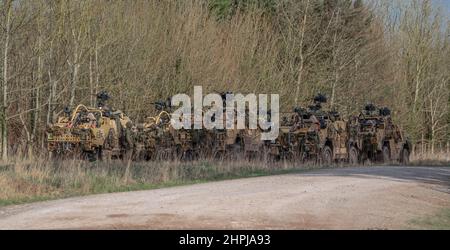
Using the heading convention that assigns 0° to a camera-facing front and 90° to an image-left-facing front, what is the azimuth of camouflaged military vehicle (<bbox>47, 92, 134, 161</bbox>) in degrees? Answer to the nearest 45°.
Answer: approximately 45°

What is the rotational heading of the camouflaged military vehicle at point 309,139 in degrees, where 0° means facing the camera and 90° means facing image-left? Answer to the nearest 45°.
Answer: approximately 45°

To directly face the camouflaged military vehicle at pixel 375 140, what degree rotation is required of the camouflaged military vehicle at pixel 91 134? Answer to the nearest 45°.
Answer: approximately 135° to its left

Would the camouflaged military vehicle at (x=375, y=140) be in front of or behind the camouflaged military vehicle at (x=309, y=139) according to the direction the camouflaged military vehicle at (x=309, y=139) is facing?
behind

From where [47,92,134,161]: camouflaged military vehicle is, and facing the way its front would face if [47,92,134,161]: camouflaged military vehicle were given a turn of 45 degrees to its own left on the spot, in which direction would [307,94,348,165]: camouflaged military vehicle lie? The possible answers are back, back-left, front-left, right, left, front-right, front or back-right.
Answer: left

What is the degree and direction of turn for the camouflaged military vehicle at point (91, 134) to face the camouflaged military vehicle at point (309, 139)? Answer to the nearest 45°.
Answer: approximately 135° to its left
